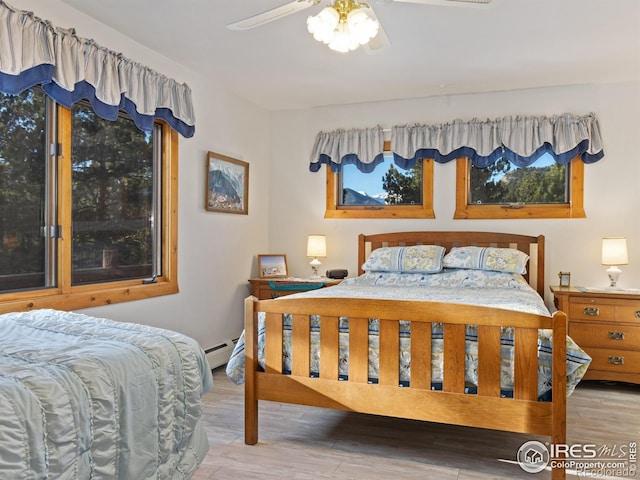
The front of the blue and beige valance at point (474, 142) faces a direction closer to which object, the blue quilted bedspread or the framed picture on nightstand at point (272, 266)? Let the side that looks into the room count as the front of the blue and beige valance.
the blue quilted bedspread

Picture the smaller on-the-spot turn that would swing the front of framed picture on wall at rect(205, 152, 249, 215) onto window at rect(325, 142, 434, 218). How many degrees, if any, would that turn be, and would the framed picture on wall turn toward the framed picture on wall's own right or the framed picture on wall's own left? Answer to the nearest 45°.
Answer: approximately 45° to the framed picture on wall's own left

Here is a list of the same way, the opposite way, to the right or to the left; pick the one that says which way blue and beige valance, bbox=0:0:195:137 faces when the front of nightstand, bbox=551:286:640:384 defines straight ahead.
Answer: to the left

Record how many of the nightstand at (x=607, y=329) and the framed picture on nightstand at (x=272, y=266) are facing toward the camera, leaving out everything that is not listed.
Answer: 2

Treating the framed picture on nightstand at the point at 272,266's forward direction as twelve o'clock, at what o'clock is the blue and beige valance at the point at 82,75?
The blue and beige valance is roughly at 1 o'clock from the framed picture on nightstand.

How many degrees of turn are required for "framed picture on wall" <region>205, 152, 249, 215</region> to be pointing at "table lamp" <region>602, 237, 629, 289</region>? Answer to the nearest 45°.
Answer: approximately 45° to its left

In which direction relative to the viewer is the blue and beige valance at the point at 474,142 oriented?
toward the camera

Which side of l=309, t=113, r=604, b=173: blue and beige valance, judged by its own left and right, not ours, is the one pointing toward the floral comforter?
front

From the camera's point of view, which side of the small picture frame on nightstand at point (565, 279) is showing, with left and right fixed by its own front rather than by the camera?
front

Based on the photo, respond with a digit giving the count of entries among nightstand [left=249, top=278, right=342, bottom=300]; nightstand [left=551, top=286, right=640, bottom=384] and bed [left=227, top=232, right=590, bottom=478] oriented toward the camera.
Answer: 3

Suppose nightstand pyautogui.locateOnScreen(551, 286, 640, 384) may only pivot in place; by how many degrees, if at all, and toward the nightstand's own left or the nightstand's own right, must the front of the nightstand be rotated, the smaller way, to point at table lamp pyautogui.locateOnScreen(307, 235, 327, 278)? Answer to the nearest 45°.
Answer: approximately 90° to the nightstand's own right

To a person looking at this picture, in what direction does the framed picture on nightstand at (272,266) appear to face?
facing the viewer

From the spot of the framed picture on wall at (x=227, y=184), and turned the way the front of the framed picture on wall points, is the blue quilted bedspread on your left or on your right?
on your right

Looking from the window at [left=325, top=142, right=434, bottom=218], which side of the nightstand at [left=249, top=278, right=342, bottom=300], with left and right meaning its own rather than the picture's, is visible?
left

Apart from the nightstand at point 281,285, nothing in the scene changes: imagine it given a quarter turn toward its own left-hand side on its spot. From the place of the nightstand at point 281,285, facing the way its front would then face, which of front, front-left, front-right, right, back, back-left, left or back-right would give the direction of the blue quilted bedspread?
right
